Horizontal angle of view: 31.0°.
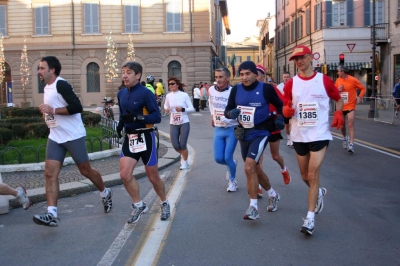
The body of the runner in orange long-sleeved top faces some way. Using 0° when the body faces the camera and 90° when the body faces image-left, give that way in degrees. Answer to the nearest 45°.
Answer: approximately 45°

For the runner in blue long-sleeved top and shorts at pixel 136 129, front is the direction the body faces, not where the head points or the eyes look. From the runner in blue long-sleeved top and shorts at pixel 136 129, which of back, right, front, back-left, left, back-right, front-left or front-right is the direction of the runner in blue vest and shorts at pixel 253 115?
back-left

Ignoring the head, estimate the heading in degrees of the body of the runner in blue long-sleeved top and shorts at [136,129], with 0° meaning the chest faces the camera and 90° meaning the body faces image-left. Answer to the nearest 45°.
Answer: approximately 45°

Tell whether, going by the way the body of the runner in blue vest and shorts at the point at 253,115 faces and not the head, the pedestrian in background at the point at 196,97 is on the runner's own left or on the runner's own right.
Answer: on the runner's own right
